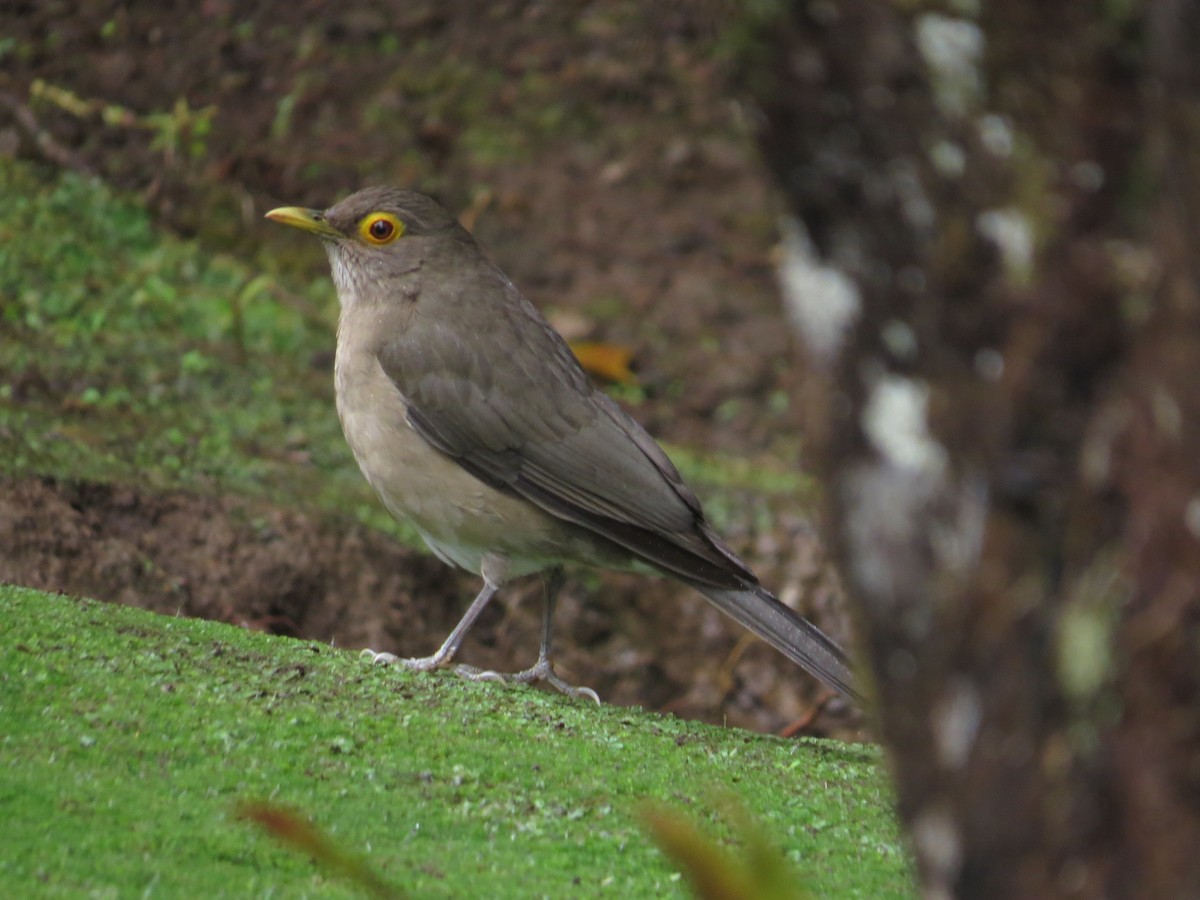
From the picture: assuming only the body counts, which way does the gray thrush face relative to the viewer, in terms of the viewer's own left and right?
facing to the left of the viewer

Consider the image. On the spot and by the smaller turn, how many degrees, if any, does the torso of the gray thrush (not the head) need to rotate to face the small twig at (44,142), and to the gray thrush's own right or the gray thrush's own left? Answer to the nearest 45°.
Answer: approximately 45° to the gray thrush's own right

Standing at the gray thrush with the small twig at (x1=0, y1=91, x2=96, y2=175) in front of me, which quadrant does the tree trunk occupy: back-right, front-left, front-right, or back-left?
back-left

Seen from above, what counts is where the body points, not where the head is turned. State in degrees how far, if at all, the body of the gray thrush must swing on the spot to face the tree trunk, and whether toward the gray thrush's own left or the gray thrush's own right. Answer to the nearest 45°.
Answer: approximately 90° to the gray thrush's own left
